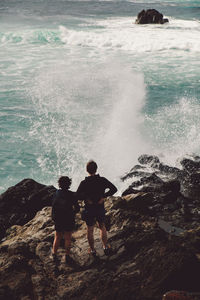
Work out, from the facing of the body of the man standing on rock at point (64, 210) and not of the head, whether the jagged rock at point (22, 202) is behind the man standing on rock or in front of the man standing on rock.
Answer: in front

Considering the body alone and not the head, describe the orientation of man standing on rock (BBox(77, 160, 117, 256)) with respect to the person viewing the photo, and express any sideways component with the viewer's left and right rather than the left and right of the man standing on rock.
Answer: facing away from the viewer

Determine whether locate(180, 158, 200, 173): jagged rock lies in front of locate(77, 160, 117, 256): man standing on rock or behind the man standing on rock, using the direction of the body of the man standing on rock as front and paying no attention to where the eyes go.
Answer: in front

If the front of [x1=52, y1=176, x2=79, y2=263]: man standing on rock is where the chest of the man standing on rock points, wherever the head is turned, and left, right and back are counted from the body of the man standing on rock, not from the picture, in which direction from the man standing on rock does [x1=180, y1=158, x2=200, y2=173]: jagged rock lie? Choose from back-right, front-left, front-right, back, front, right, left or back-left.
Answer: front-right

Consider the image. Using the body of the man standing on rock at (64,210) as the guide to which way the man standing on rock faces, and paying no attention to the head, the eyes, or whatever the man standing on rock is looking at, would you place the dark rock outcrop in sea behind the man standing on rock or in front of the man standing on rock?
in front

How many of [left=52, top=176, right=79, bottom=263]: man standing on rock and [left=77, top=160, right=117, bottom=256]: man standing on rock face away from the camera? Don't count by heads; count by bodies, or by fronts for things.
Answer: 2

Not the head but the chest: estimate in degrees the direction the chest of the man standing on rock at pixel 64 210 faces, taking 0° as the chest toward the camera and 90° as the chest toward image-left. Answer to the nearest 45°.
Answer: approximately 180°
